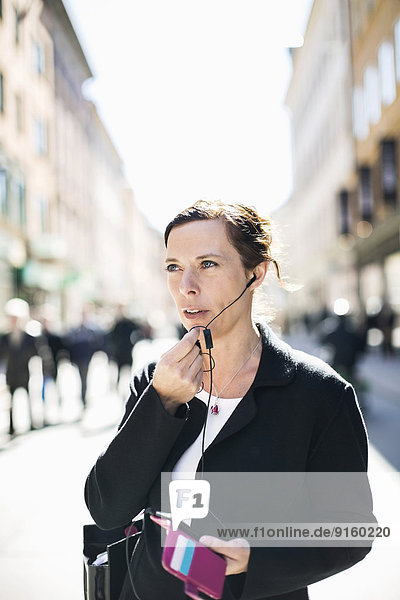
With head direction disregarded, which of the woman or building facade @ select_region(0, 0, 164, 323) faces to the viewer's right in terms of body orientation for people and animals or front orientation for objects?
the building facade

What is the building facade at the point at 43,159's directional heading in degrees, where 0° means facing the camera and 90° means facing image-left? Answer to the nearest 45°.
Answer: approximately 270°

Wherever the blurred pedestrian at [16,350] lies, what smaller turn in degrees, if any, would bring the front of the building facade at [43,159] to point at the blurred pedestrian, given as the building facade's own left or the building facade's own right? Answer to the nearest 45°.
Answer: approximately 90° to the building facade's own right

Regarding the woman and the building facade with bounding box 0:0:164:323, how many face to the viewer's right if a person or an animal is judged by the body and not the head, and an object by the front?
1

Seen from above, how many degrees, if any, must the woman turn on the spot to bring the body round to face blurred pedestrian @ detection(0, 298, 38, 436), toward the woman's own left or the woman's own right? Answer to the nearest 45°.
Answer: approximately 135° to the woman's own right

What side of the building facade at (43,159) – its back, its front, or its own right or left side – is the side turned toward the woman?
right

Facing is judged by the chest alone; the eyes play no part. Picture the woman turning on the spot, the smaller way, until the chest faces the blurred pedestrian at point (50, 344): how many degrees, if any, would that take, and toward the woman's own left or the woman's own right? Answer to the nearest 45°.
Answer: approximately 135° to the woman's own right

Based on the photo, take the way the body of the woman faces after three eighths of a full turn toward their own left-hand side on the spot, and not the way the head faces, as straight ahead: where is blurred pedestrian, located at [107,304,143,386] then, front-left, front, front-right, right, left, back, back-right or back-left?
left

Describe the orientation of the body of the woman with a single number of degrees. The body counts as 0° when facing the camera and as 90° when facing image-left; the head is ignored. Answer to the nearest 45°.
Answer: approximately 45°

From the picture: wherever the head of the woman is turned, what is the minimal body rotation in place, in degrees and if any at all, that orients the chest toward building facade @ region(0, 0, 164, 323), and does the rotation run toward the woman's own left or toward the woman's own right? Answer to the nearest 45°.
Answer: approximately 135° to the woman's own right
